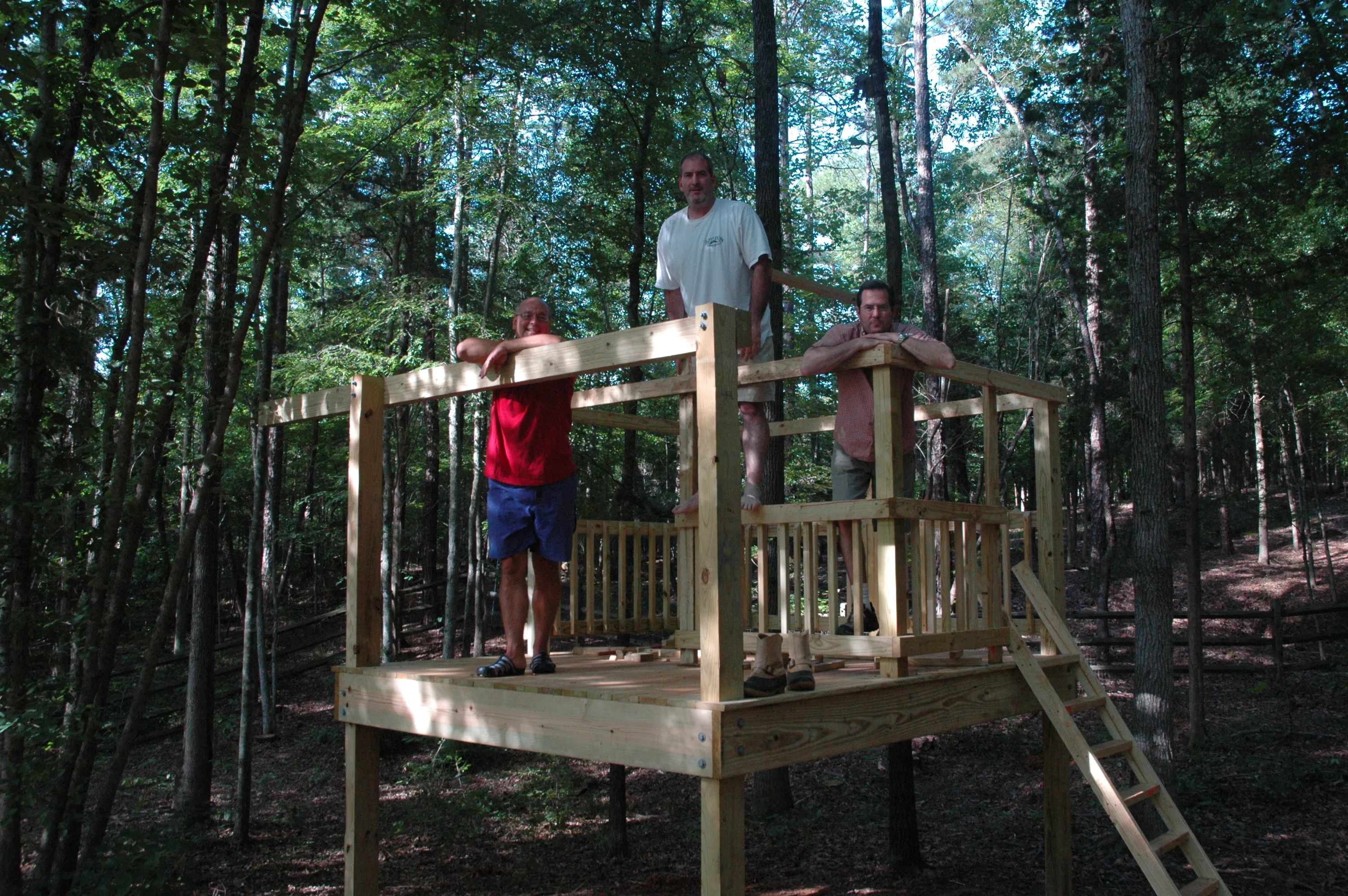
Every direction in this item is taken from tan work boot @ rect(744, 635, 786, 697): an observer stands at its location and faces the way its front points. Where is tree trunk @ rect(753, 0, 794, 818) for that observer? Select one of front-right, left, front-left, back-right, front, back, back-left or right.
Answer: back-right

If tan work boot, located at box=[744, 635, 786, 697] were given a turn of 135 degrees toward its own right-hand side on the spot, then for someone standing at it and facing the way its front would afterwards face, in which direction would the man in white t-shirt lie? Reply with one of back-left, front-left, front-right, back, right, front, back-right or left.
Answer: front

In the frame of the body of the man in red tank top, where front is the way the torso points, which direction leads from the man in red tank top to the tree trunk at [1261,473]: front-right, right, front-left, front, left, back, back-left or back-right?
back-left

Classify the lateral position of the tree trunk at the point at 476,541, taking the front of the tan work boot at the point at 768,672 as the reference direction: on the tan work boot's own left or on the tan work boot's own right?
on the tan work boot's own right

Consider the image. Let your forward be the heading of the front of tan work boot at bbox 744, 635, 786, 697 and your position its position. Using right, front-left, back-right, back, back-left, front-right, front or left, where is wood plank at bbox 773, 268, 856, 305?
back-right

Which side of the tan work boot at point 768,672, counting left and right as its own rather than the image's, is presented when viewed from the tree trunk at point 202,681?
right

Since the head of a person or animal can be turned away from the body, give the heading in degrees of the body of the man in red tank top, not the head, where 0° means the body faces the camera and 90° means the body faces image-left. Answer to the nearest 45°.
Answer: approximately 0°

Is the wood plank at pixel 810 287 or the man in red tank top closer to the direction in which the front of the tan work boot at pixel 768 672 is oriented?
the man in red tank top

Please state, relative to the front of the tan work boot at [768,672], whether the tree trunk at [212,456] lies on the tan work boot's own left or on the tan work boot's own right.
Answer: on the tan work boot's own right

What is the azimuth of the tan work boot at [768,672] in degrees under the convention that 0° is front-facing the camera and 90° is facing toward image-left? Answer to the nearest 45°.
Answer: approximately 45°
